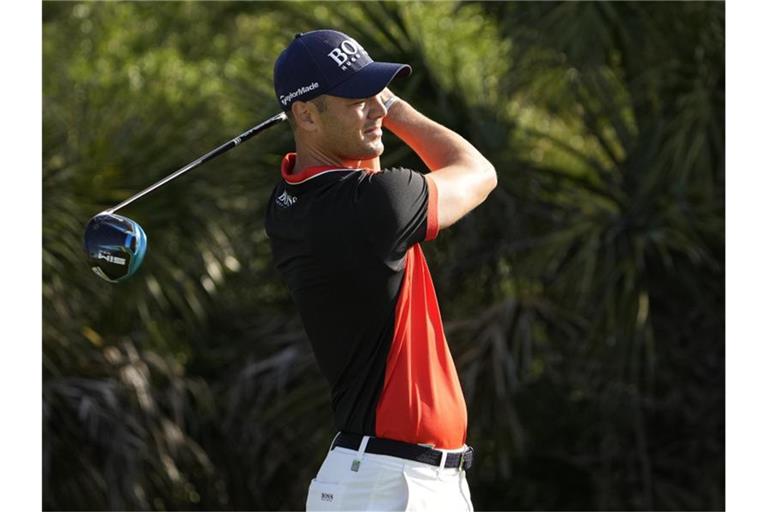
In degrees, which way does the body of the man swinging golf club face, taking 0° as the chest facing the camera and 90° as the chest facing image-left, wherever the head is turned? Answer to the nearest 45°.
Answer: approximately 270°
